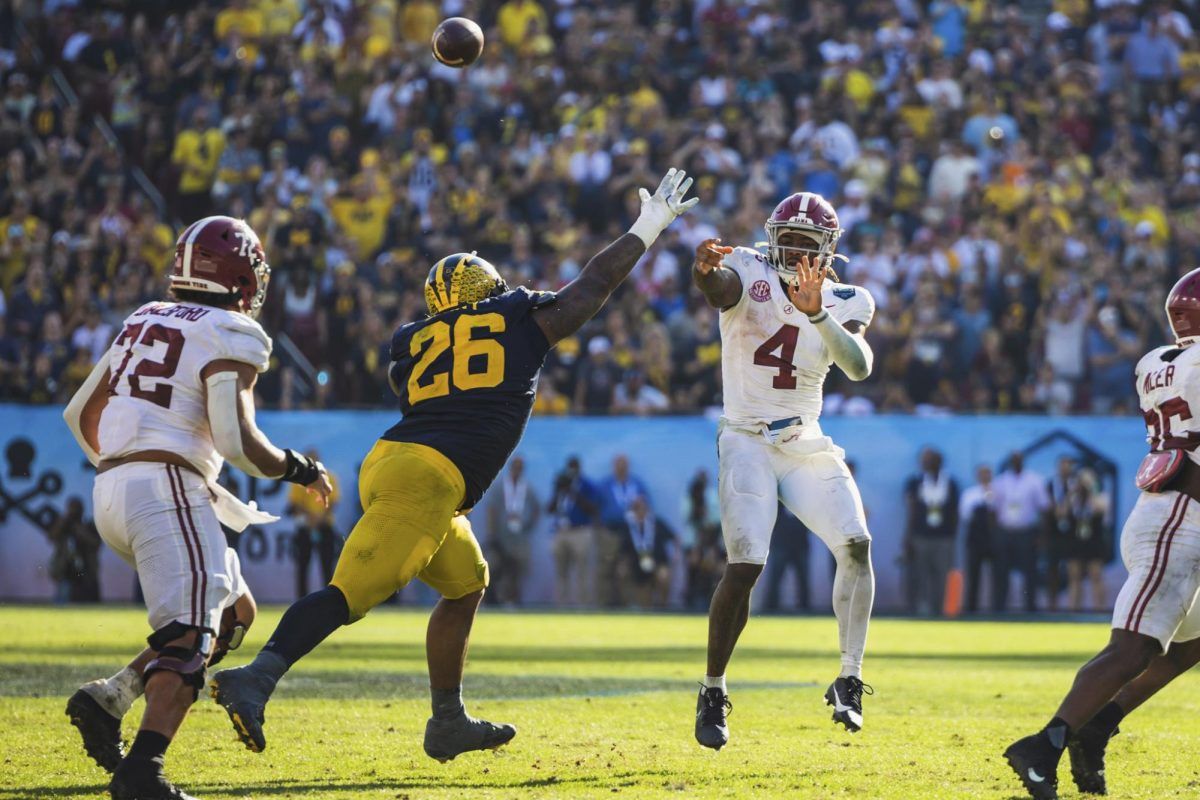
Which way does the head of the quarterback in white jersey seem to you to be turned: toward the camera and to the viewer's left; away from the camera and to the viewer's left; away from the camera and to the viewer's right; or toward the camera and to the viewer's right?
toward the camera and to the viewer's left

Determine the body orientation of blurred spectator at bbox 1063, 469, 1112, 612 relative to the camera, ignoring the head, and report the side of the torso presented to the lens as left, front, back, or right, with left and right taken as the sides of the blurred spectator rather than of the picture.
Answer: front

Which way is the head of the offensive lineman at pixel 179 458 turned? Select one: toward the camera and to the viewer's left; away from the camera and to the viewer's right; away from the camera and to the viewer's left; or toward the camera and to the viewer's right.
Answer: away from the camera and to the viewer's right

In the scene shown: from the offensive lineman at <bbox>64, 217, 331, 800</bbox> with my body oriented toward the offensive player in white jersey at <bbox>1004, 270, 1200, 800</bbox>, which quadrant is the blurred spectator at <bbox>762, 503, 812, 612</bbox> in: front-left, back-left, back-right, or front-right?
front-left

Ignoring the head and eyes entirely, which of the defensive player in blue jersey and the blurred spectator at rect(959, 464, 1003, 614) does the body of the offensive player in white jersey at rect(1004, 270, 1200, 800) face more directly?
the blurred spectator

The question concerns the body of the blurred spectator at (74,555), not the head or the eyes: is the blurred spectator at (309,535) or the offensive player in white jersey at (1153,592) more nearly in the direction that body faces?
the offensive player in white jersey

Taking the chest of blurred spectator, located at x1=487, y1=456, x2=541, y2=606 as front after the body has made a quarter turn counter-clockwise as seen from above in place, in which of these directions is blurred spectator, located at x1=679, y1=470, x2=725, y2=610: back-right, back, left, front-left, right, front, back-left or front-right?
front

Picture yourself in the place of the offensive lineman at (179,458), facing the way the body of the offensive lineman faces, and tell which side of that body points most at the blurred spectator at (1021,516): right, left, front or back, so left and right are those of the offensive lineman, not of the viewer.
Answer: front

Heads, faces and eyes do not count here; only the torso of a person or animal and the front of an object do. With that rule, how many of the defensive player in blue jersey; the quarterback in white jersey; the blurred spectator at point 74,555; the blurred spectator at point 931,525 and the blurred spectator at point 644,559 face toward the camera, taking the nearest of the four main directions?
4

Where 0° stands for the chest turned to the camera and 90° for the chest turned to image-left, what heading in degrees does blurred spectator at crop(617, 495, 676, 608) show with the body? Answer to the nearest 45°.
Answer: approximately 0°

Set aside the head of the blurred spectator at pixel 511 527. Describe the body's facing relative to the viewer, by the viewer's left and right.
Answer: facing the viewer

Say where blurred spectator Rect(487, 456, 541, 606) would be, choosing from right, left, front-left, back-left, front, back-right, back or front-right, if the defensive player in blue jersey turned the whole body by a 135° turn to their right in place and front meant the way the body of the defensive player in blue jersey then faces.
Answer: back

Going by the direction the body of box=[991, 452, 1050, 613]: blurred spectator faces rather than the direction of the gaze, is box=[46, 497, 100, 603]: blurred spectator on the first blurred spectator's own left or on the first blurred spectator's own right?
on the first blurred spectator's own right

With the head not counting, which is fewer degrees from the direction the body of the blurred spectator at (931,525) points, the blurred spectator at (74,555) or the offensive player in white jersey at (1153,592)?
the offensive player in white jersey

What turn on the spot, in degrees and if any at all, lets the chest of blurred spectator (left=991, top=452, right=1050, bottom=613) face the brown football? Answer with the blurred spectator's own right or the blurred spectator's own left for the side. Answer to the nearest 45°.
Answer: approximately 45° to the blurred spectator's own right

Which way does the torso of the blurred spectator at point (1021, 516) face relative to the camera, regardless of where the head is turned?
toward the camera

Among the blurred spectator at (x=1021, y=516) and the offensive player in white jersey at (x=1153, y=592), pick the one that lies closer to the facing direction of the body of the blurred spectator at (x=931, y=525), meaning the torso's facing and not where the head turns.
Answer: the offensive player in white jersey
